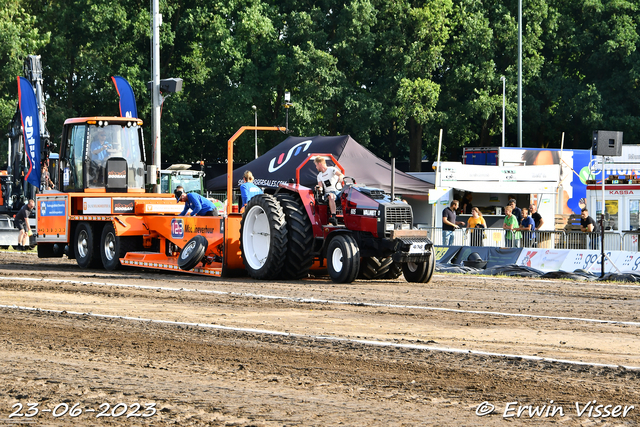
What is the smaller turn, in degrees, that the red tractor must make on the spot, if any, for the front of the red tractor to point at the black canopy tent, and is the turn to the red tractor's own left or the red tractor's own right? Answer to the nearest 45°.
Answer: approximately 135° to the red tractor's own left

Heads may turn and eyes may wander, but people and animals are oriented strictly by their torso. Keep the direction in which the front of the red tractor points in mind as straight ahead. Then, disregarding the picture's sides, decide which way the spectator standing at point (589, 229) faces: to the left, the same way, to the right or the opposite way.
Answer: to the right

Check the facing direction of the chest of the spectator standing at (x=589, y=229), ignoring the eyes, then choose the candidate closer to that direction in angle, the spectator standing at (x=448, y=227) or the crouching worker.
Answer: the crouching worker

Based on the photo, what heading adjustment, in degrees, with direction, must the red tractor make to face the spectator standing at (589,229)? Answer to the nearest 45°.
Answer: approximately 90° to its left

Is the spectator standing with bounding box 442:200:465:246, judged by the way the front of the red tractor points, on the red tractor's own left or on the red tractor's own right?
on the red tractor's own left

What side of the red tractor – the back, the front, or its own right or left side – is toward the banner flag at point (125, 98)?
back

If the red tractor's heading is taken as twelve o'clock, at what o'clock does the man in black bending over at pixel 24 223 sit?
The man in black bending over is roughly at 6 o'clock from the red tractor.

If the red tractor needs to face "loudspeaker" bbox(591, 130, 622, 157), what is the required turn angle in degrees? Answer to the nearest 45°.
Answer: approximately 90° to its left

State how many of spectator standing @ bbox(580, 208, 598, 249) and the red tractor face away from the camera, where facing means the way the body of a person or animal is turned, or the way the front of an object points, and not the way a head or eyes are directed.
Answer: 0

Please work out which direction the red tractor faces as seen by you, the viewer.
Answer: facing the viewer and to the right of the viewer

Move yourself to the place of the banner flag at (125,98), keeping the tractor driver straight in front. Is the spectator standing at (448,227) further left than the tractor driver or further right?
left

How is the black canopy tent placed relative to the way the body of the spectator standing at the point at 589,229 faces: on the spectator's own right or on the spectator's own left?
on the spectator's own right

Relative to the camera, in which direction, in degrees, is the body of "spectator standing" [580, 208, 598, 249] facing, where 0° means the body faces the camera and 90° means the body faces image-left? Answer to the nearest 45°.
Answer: approximately 45°
